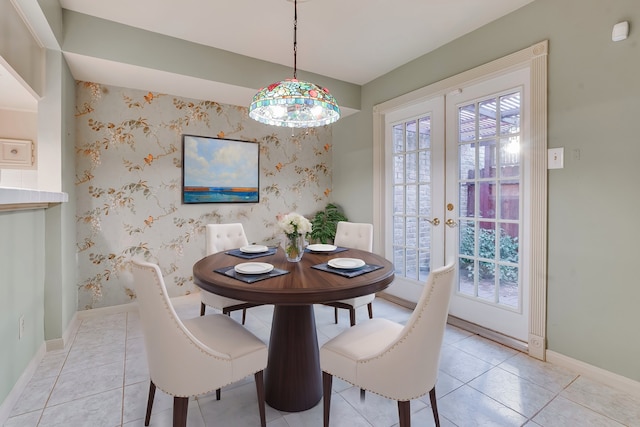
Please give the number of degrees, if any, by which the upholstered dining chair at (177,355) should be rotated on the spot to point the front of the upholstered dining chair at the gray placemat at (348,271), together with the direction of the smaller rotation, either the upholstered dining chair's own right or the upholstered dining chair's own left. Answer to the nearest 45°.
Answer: approximately 45° to the upholstered dining chair's own right

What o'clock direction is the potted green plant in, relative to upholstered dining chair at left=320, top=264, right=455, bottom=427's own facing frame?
The potted green plant is roughly at 1 o'clock from the upholstered dining chair.

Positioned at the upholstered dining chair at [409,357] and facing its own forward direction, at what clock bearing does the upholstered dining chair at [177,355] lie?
the upholstered dining chair at [177,355] is roughly at 10 o'clock from the upholstered dining chair at [409,357].

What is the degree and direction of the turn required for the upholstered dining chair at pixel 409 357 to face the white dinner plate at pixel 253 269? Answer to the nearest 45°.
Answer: approximately 45° to its left

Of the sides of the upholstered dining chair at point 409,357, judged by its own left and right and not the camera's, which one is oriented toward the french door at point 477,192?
right

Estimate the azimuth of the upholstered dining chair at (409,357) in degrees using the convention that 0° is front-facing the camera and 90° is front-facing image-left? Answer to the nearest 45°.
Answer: approximately 135°

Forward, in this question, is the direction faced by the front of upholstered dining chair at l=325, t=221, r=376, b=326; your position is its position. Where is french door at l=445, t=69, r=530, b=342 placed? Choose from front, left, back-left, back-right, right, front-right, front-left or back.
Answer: back-left

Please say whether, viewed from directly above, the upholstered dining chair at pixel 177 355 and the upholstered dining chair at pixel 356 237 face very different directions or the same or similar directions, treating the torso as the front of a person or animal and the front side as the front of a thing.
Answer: very different directions

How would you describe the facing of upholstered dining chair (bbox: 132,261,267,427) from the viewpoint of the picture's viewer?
facing away from the viewer and to the right of the viewer

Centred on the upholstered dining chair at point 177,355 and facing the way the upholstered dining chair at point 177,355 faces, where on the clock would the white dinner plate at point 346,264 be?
The white dinner plate is roughly at 1 o'clock from the upholstered dining chair.

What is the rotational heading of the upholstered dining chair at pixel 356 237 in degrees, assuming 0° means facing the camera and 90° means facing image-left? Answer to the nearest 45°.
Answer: approximately 45°

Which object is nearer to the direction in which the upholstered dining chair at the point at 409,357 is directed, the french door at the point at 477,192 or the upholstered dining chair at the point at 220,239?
the upholstered dining chair
